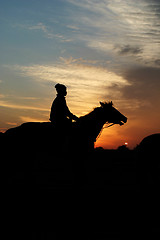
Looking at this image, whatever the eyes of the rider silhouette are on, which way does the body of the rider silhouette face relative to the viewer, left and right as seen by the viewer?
facing to the right of the viewer

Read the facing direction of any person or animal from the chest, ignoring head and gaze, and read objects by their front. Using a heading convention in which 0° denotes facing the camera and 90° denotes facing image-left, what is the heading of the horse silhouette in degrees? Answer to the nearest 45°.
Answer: approximately 270°
